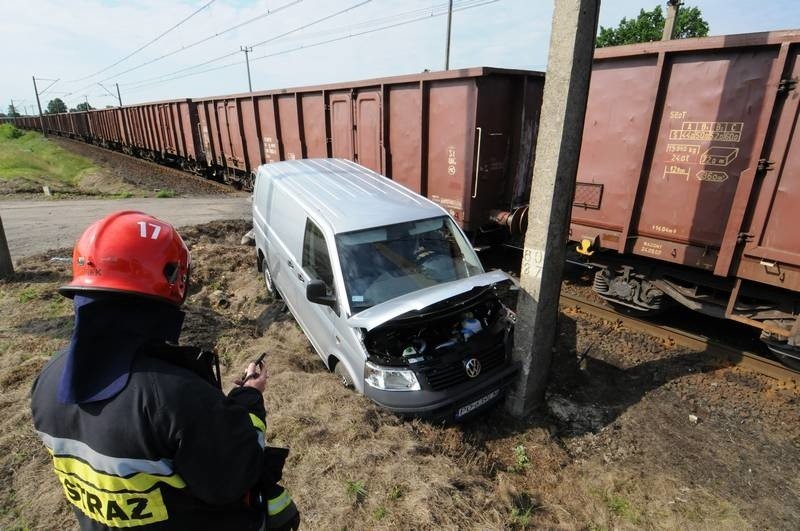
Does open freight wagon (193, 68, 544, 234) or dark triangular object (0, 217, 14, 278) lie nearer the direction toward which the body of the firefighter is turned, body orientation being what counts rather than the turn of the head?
the open freight wagon

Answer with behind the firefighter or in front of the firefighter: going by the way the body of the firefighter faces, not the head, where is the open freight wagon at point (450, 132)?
in front

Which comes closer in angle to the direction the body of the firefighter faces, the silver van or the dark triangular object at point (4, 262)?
the silver van

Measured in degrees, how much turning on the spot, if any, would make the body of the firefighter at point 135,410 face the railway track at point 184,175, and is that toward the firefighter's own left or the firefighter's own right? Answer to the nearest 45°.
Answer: approximately 45° to the firefighter's own left

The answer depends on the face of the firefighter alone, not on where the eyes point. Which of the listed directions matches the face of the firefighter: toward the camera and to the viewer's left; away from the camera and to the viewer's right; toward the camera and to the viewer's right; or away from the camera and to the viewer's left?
away from the camera and to the viewer's right

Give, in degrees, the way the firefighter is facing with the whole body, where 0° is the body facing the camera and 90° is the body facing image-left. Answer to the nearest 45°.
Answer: approximately 225°

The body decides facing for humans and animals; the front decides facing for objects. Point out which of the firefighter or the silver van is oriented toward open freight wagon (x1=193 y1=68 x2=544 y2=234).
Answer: the firefighter

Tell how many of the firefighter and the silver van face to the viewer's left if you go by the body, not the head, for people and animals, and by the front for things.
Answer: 0

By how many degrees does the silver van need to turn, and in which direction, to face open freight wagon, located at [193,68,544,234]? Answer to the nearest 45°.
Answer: approximately 135° to its left

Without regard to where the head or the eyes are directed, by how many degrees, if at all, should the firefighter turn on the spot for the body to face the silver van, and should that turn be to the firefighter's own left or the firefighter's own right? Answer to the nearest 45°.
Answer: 0° — they already face it

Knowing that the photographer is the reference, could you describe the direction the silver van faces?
facing the viewer and to the right of the viewer

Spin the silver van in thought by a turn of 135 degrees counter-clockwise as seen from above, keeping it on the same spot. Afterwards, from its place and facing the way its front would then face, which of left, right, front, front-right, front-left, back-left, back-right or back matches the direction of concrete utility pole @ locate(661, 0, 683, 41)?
front-right

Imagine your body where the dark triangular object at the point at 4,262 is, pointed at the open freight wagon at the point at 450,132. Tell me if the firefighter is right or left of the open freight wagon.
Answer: right
